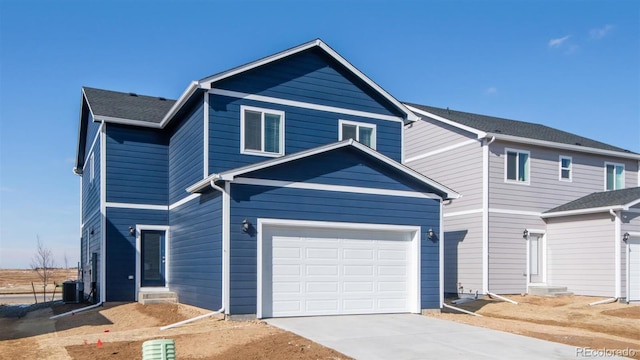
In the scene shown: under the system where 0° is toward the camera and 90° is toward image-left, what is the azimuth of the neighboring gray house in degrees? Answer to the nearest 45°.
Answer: approximately 315°

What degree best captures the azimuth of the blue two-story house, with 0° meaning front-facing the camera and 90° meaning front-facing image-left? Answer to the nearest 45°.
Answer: approximately 315°

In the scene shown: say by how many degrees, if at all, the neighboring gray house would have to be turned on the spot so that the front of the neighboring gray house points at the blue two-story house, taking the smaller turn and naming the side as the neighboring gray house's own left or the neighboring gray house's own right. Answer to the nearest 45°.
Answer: approximately 90° to the neighboring gray house's own right

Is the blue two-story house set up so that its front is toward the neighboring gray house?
no

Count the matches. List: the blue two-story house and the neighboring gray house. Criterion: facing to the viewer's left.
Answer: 0

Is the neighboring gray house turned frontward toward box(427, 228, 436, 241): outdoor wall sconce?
no

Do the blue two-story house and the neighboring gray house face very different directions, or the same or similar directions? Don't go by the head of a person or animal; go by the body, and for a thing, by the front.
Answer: same or similar directions
